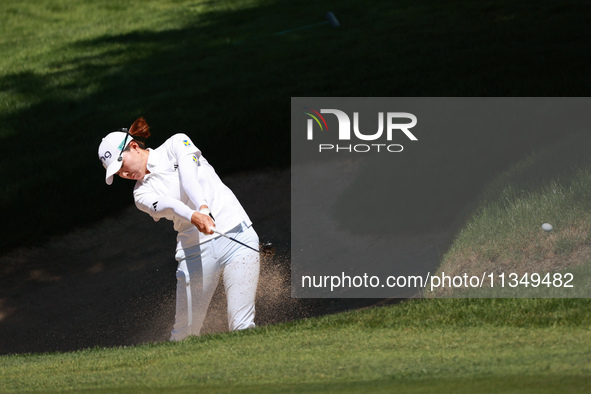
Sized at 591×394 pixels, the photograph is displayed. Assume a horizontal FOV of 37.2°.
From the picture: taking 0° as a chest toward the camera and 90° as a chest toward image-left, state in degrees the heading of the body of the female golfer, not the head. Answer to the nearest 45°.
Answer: approximately 0°
